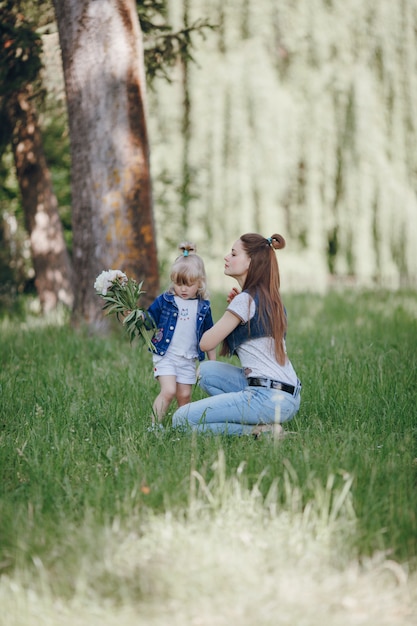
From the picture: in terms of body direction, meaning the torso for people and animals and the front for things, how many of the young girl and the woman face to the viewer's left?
1

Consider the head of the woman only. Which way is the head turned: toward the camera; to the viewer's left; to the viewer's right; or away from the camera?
to the viewer's left

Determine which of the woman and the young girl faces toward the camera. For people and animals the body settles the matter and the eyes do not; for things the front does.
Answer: the young girl

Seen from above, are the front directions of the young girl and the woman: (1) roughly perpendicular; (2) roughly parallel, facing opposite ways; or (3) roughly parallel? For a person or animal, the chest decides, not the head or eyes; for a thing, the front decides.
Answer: roughly perpendicular

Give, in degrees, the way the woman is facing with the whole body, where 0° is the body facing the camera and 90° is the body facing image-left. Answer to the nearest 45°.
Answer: approximately 90°

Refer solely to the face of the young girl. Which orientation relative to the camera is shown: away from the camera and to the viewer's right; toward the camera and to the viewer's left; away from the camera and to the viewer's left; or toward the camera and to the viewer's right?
toward the camera and to the viewer's left

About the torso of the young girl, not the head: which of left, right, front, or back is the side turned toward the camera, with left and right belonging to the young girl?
front

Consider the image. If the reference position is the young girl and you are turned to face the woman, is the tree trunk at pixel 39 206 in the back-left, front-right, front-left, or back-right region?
back-left

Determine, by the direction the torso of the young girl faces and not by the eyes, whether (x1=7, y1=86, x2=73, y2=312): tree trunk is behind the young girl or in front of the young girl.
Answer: behind

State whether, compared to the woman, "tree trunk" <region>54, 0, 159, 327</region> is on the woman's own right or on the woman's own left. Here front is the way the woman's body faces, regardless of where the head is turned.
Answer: on the woman's own right
